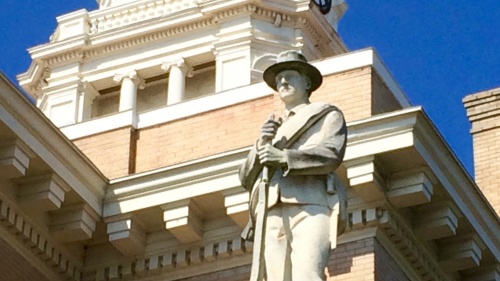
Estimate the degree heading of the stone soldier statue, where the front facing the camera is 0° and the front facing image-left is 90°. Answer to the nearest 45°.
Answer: approximately 45°
